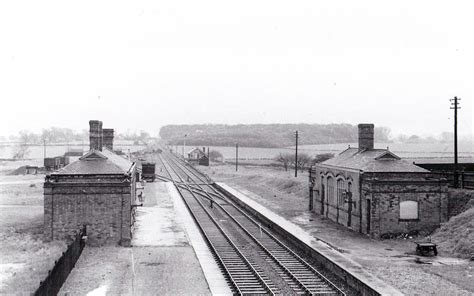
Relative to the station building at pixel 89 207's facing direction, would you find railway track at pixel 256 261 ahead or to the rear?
ahead

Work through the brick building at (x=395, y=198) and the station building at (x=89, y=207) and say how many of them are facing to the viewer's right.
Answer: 1

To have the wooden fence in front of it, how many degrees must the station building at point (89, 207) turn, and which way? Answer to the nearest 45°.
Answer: approximately 90° to its right

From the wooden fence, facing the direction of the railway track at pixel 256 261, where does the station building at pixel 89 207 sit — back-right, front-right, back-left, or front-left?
front-left

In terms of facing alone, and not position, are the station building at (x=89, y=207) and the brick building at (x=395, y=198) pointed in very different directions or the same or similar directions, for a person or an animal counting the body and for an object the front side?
very different directions

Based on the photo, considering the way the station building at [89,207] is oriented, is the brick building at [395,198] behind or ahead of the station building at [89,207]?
ahead

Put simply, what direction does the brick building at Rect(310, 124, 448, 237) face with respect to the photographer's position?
facing the viewer and to the left of the viewer

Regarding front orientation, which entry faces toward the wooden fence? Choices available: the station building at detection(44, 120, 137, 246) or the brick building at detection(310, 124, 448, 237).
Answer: the brick building

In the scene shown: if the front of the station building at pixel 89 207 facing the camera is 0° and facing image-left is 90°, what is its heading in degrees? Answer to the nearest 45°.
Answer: approximately 270°

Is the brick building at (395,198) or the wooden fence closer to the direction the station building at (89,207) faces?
the brick building

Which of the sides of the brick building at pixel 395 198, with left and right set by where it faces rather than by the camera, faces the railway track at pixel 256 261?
front
